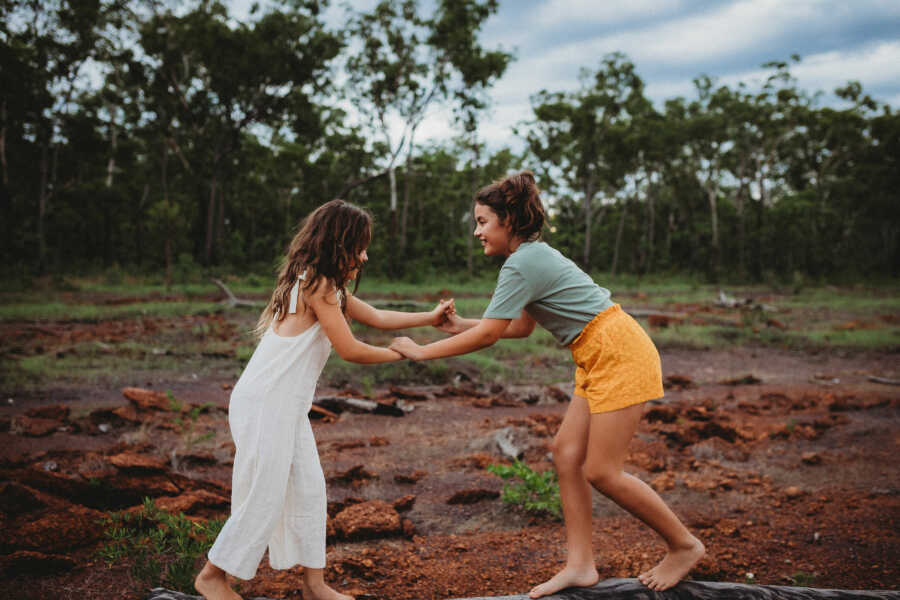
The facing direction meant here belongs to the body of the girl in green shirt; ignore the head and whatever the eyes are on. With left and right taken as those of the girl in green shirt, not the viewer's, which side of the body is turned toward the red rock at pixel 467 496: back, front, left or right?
right

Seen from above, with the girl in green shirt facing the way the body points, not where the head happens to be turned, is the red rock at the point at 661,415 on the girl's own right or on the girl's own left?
on the girl's own right

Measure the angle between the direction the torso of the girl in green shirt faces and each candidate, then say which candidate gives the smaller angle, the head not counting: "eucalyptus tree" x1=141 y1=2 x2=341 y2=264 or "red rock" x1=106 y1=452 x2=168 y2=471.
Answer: the red rock

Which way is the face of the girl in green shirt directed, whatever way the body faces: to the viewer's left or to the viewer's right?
to the viewer's left

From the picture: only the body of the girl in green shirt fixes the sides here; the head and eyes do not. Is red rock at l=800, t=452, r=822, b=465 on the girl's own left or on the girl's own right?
on the girl's own right

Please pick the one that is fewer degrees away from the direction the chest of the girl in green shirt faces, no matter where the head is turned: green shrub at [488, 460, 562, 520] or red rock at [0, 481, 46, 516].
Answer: the red rock

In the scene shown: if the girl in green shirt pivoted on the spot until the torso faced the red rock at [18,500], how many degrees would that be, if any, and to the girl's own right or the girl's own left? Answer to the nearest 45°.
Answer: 0° — they already face it

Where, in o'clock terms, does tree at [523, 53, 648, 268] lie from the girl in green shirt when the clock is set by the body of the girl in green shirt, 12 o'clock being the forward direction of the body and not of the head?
The tree is roughly at 3 o'clock from the girl in green shirt.

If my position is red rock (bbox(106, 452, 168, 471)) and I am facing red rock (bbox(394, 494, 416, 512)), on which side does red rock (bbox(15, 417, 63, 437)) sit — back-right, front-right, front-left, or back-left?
back-left

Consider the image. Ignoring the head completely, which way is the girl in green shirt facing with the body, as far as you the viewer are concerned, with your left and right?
facing to the left of the viewer

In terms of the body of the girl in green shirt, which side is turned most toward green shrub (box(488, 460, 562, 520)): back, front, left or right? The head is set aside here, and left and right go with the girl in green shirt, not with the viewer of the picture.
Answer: right
